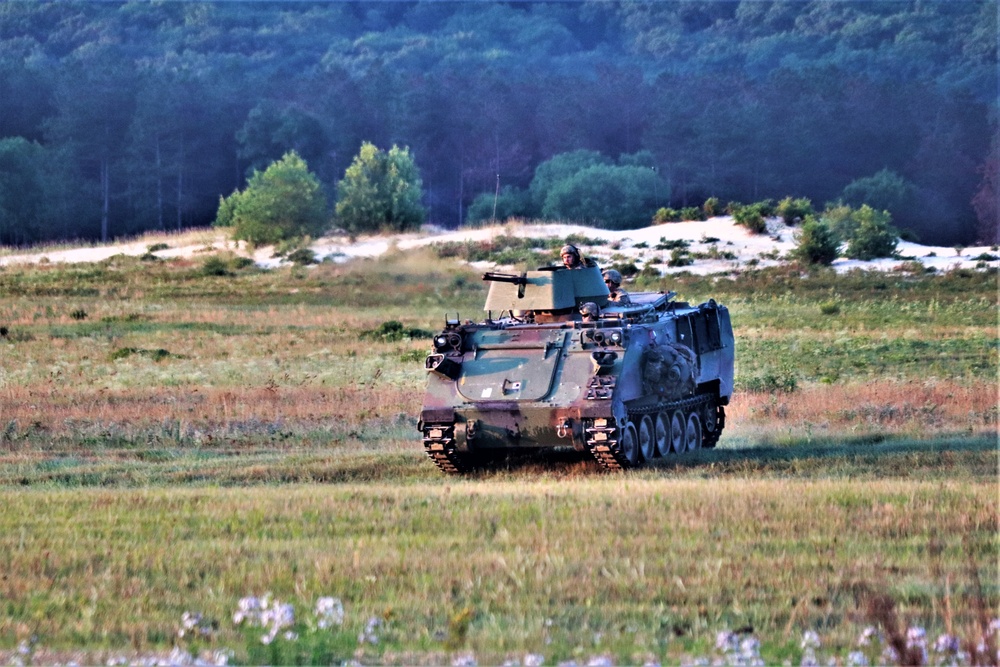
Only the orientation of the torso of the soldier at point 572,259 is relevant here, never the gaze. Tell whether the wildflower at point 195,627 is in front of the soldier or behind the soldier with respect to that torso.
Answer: in front

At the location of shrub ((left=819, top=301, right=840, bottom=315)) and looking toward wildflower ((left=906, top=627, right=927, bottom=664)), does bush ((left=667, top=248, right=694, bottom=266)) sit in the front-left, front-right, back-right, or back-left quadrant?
back-right

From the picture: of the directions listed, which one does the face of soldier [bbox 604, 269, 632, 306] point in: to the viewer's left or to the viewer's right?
to the viewer's left

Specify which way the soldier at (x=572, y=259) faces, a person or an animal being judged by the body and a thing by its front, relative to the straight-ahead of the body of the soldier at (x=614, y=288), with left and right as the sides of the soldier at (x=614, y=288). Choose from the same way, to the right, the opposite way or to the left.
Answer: the same way

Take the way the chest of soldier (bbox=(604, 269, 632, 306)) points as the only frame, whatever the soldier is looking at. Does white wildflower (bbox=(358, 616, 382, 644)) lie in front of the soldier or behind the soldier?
in front

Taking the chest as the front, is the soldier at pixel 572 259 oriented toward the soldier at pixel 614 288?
no

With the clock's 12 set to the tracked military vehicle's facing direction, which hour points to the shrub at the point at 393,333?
The shrub is roughly at 4 o'clock from the tracked military vehicle.

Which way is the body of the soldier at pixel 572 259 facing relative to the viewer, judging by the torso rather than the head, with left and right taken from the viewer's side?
facing the viewer and to the left of the viewer

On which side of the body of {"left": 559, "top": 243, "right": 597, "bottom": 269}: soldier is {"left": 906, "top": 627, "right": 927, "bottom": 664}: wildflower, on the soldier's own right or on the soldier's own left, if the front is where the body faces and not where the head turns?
on the soldier's own left

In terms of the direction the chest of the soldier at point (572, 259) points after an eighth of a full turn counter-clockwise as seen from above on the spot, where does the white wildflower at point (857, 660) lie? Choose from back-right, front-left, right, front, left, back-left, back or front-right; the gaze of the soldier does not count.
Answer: front

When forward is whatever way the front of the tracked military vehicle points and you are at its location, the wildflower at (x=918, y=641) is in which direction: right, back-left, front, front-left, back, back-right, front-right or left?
front-left

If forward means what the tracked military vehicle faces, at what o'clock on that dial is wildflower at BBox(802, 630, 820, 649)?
The wildflower is roughly at 10 o'clock from the tracked military vehicle.

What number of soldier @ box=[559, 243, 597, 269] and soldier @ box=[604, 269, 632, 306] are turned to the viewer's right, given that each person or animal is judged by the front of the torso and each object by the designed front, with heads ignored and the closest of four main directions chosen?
0

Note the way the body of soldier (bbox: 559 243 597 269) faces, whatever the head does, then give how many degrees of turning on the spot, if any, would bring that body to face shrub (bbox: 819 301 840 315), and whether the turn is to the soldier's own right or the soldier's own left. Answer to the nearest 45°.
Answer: approximately 135° to the soldier's own right

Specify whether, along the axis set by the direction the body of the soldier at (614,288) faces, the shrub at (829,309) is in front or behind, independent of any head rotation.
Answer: behind

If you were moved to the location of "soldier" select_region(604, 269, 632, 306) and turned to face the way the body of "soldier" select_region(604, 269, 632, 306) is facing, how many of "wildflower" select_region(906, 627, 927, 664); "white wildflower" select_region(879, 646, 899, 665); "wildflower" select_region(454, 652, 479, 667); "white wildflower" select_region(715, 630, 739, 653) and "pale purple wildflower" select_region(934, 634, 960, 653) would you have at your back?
0

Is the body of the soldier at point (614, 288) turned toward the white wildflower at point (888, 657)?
no
